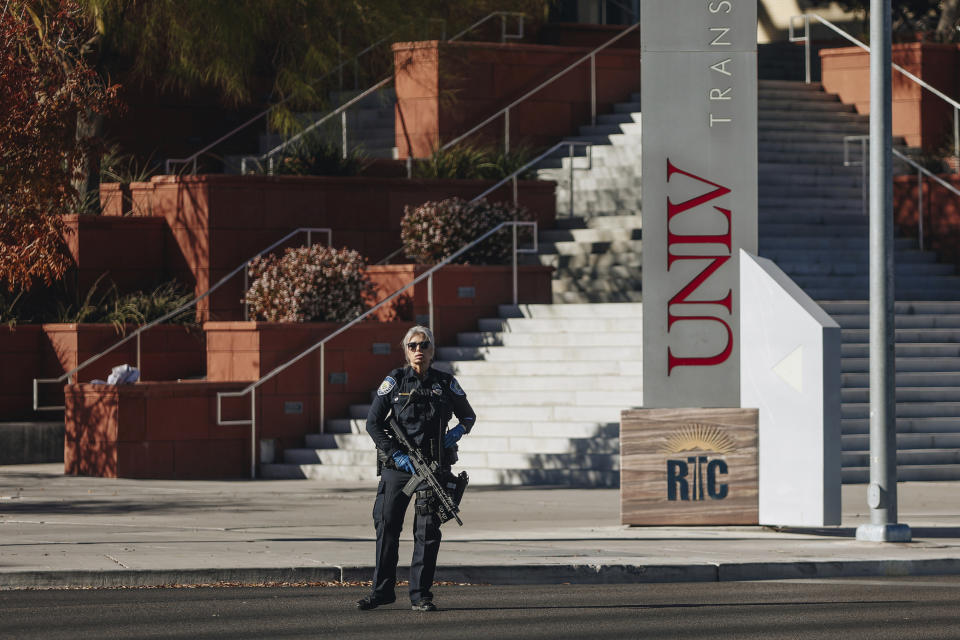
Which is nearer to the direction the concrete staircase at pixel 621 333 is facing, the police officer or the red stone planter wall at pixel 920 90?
the police officer

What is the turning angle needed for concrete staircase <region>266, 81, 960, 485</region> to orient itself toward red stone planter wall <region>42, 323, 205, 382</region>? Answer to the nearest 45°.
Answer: approximately 90° to its right

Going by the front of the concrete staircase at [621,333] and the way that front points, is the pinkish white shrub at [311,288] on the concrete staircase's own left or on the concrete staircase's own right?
on the concrete staircase's own right

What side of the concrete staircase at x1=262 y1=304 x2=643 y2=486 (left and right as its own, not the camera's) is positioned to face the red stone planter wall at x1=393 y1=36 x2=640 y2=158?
back

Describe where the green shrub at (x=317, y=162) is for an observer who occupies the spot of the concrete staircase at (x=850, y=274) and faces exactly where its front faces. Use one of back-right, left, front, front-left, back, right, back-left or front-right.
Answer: right

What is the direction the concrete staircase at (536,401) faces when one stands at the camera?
facing the viewer

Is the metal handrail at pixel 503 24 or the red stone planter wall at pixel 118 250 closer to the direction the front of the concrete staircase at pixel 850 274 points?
the red stone planter wall

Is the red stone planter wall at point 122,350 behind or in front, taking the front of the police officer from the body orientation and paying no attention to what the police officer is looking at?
behind

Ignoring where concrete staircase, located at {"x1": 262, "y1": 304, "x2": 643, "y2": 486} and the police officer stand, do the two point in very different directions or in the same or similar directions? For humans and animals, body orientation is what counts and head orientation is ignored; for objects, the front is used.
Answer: same or similar directions

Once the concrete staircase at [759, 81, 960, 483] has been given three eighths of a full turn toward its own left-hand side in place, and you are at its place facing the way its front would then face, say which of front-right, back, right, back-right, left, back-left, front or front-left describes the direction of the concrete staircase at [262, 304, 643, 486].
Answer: back

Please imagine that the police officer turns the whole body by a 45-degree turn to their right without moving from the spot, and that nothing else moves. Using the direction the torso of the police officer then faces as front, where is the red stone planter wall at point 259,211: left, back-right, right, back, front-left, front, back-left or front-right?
back-right

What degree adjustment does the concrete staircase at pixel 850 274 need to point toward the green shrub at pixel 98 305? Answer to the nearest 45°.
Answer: approximately 90° to its right

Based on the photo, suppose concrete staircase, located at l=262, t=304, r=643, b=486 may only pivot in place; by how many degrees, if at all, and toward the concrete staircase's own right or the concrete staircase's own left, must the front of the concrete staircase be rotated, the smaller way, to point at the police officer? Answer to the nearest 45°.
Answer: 0° — it already faces them

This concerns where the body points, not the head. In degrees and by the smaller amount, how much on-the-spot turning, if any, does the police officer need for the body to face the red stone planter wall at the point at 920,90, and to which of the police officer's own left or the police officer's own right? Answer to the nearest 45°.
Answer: approximately 135° to the police officer's own left

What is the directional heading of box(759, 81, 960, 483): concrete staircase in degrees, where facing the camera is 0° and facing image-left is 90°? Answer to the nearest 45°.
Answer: approximately 0°

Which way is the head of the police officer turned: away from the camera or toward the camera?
toward the camera
